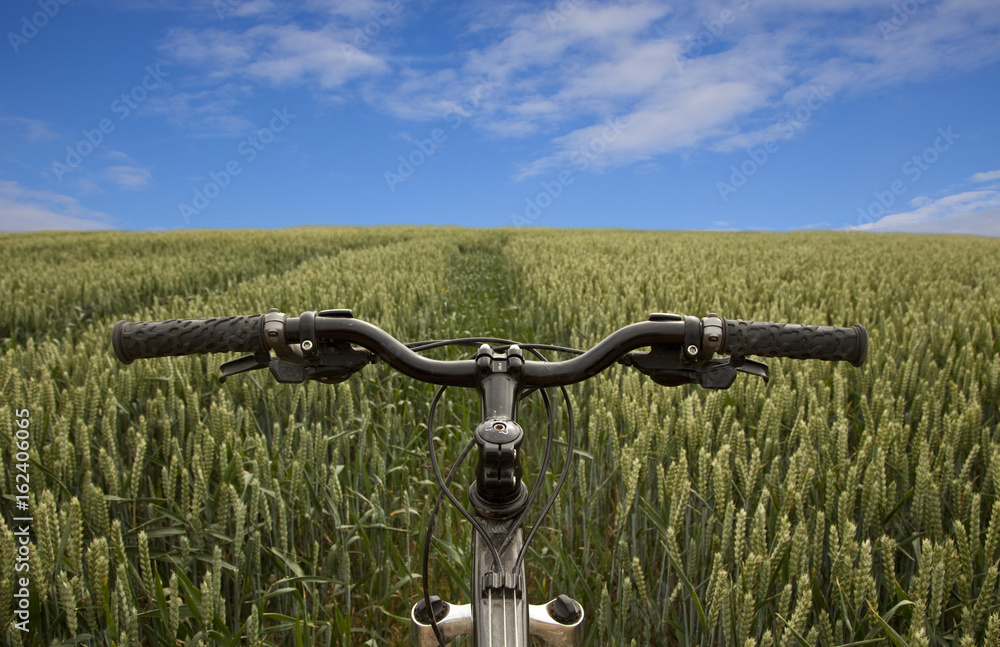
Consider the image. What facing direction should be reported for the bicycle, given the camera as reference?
facing away from the viewer
